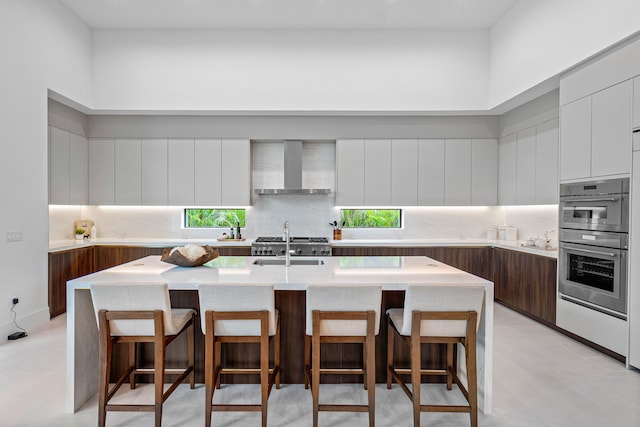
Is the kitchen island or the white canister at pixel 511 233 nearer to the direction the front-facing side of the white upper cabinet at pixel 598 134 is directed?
the kitchen island

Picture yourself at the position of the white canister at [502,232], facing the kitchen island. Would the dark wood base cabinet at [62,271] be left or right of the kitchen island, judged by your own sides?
right

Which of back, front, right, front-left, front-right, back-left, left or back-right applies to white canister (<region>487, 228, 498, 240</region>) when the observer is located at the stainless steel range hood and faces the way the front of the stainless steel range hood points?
left

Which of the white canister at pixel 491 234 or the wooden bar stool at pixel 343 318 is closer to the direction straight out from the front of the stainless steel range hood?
the wooden bar stool

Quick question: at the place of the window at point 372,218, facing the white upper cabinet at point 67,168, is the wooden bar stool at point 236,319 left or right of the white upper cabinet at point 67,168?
left

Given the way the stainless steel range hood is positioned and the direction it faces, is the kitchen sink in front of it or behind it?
in front

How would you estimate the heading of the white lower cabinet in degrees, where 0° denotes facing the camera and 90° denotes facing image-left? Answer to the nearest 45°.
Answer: approximately 45°

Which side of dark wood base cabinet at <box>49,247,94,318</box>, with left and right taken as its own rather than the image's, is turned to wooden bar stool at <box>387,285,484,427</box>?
front

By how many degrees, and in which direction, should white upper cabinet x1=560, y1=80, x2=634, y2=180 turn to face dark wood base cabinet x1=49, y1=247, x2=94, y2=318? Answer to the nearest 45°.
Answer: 0° — it already faces it

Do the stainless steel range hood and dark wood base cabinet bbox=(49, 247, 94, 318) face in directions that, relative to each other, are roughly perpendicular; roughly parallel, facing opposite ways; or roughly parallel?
roughly perpendicular

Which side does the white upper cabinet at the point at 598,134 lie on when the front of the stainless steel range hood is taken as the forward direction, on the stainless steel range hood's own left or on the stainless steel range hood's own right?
on the stainless steel range hood's own left

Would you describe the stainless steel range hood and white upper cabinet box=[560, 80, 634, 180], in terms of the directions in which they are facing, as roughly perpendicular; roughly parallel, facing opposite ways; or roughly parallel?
roughly perpendicular

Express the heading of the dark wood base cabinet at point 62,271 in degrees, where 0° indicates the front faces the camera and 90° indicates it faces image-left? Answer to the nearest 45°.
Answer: approximately 315°

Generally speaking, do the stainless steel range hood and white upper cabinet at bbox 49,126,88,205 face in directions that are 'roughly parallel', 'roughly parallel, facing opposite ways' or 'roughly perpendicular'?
roughly perpendicular
